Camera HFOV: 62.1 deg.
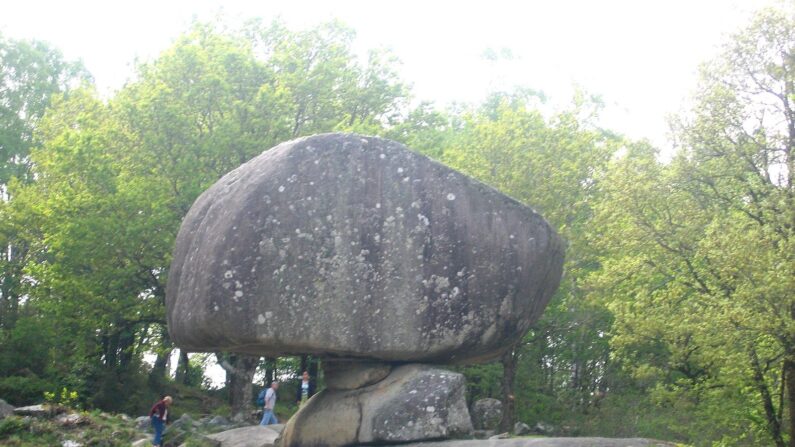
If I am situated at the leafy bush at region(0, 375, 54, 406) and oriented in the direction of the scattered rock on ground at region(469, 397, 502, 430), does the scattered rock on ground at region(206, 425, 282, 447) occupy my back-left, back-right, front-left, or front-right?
front-right

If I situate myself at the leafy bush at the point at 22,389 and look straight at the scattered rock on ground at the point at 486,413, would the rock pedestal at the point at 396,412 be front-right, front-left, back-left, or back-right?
front-right

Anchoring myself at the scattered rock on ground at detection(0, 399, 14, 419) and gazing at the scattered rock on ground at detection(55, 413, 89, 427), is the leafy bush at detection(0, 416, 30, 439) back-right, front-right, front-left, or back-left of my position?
front-right

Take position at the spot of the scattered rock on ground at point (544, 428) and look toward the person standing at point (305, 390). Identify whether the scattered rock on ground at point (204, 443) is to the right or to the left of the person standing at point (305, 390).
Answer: left

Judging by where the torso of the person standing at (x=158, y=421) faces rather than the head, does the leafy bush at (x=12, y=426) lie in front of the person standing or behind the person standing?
behind
